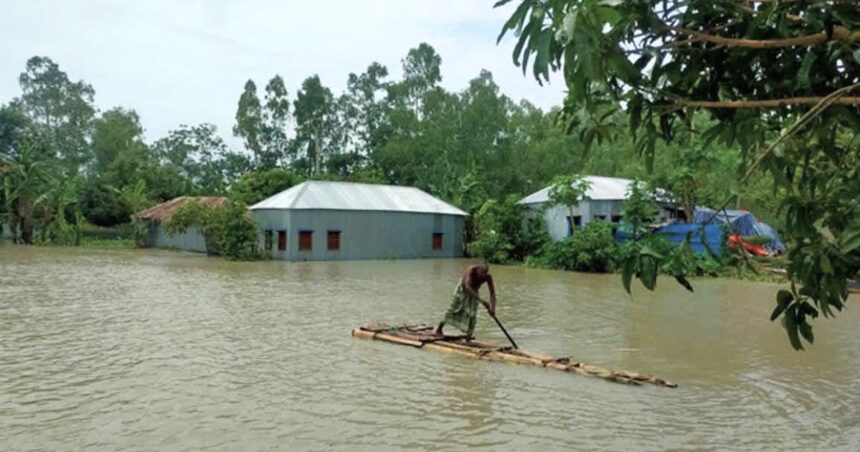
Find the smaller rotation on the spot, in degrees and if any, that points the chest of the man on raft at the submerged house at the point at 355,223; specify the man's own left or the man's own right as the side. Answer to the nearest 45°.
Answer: approximately 90° to the man's own left

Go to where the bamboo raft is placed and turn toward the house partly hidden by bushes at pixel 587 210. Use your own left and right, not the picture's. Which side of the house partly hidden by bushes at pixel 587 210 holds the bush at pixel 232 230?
left

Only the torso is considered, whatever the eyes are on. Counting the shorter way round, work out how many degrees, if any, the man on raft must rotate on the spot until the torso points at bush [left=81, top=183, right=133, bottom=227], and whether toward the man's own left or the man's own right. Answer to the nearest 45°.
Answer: approximately 135° to the man's own left

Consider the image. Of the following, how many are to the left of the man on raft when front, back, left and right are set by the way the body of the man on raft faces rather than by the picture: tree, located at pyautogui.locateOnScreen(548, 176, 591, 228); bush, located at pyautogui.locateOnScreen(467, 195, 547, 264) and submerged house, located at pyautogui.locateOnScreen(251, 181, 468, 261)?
3

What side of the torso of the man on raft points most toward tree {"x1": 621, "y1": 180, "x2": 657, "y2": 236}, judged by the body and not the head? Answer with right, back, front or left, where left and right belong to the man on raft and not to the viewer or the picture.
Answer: left

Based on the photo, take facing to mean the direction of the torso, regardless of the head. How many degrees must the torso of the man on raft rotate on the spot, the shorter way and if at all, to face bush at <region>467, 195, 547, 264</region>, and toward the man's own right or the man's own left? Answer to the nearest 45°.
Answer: approximately 90° to the man's own left

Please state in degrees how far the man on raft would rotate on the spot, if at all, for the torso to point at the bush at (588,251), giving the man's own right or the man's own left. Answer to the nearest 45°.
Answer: approximately 90° to the man's own left

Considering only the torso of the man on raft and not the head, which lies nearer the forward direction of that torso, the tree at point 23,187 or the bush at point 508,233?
the bush

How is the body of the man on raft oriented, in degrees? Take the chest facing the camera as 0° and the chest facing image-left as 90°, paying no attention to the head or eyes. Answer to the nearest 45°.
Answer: approximately 270°

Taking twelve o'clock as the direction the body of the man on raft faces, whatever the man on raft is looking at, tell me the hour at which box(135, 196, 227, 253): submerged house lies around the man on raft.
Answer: The submerged house is roughly at 8 o'clock from the man on raft.
